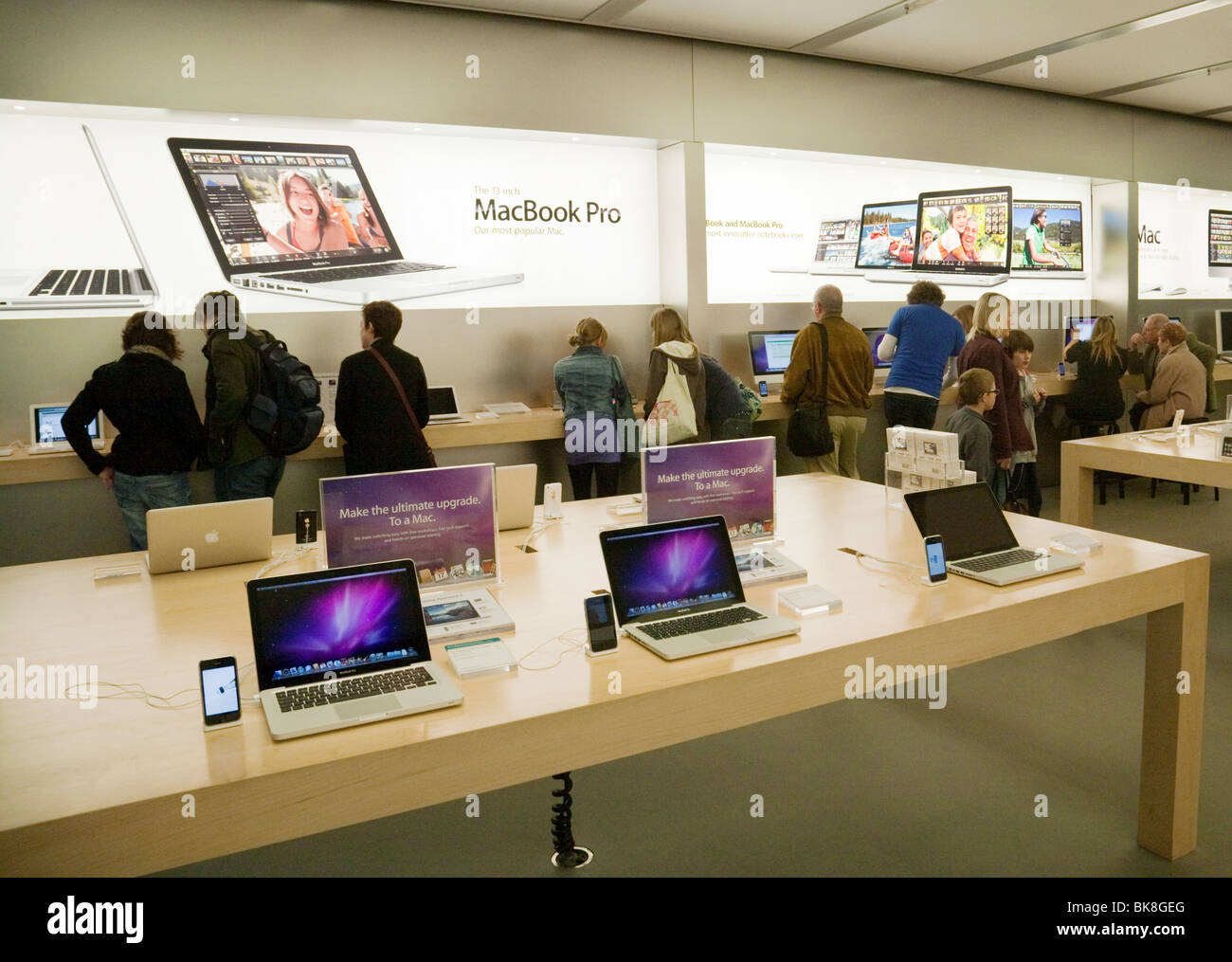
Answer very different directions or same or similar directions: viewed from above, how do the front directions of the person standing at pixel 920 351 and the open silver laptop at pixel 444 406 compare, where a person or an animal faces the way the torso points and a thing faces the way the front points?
very different directions

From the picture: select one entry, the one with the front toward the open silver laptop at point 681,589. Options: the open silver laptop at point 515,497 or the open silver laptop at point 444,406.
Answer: the open silver laptop at point 444,406

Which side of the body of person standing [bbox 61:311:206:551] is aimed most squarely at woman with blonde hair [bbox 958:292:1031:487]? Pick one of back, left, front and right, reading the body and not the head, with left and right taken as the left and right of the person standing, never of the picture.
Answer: right

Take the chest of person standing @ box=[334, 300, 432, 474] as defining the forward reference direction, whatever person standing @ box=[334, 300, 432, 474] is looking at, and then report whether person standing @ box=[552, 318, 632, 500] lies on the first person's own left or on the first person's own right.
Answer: on the first person's own right

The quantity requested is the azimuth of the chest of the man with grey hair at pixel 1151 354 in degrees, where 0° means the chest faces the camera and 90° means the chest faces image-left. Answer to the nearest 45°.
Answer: approximately 90°

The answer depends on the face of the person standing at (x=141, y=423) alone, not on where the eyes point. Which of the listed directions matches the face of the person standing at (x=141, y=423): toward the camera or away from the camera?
away from the camera

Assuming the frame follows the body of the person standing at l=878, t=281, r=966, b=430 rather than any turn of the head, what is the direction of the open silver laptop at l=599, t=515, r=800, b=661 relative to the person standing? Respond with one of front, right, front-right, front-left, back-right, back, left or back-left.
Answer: back

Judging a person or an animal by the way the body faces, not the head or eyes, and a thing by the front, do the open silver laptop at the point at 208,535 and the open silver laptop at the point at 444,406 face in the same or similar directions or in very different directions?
very different directions

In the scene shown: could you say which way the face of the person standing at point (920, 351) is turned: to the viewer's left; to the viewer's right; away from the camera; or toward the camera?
away from the camera

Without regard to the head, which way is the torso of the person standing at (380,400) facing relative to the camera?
away from the camera

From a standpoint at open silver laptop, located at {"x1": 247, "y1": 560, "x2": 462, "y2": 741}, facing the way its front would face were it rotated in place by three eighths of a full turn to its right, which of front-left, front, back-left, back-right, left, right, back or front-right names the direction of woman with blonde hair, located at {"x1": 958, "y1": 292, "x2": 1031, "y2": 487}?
right

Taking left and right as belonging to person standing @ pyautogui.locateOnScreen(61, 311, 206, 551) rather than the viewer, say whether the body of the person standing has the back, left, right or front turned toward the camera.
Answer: back

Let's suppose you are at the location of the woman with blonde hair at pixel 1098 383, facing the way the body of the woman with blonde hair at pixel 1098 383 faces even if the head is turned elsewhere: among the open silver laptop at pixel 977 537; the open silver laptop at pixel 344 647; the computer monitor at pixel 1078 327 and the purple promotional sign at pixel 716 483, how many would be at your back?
3

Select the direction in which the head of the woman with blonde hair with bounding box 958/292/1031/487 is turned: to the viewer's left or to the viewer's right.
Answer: to the viewer's right

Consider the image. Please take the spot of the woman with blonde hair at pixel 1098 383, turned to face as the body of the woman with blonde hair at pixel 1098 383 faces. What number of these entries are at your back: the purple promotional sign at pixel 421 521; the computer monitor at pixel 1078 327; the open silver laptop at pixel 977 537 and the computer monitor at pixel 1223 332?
2

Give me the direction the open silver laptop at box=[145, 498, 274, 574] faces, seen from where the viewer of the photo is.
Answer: facing away from the viewer

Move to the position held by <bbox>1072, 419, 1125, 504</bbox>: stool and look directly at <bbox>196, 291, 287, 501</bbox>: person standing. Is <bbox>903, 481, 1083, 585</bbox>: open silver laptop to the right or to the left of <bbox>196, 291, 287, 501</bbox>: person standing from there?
left

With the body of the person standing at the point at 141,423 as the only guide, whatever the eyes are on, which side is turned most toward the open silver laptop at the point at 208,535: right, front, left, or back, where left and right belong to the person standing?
back
